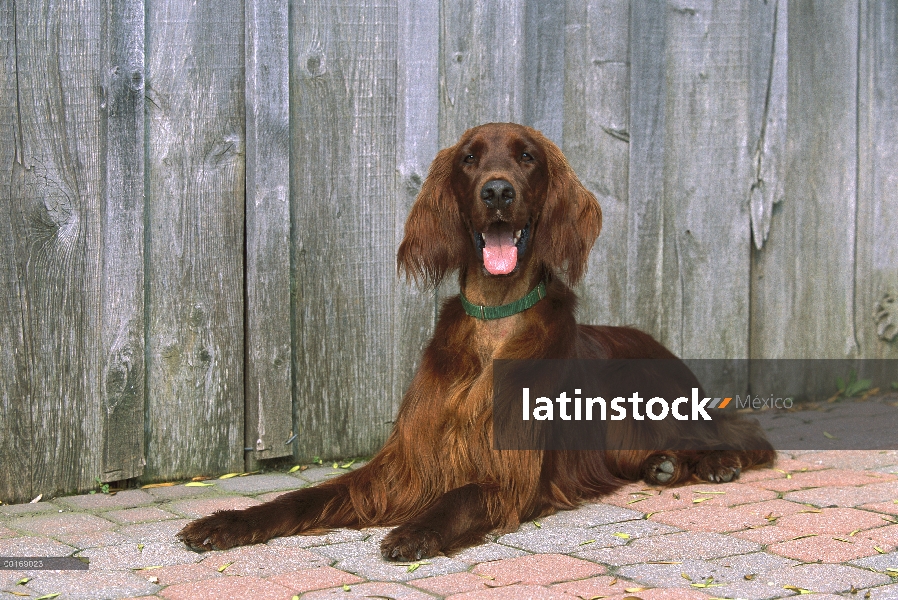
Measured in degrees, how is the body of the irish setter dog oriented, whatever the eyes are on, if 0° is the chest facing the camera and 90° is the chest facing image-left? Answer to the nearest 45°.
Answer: approximately 45°

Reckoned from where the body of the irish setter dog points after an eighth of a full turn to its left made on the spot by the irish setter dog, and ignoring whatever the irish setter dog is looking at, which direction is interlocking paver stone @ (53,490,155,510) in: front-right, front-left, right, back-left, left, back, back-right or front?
right

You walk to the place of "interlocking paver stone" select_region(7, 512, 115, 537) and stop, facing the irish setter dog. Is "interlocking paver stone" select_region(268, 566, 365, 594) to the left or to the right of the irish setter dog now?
right

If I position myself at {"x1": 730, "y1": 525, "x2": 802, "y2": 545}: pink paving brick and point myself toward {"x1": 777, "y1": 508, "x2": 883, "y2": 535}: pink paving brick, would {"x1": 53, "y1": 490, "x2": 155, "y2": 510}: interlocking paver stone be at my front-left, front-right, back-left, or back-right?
back-left

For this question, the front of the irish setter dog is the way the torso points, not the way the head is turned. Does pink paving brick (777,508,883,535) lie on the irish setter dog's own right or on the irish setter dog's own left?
on the irish setter dog's own left

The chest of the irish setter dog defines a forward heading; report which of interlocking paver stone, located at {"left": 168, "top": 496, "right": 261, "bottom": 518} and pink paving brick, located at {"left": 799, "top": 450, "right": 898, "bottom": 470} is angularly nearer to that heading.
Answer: the interlocking paver stone

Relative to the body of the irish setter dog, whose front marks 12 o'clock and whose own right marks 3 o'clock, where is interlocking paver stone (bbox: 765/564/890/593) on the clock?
The interlocking paver stone is roughly at 9 o'clock from the irish setter dog.

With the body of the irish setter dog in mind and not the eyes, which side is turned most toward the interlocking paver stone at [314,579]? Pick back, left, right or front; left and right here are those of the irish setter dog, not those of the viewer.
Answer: front

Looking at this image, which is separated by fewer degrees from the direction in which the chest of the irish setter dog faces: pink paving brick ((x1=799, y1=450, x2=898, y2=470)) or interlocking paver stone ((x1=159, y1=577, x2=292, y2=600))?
the interlocking paver stone

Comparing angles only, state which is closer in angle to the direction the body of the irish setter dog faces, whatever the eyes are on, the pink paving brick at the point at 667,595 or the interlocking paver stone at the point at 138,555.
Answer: the interlocking paver stone

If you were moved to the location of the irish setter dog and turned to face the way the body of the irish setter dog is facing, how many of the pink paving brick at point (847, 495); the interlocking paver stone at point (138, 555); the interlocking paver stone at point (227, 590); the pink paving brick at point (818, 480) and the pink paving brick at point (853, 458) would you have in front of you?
2

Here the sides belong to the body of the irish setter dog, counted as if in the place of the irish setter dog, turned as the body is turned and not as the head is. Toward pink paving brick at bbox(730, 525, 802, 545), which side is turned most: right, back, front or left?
left

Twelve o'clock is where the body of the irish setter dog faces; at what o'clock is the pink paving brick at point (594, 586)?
The pink paving brick is roughly at 10 o'clock from the irish setter dog.
